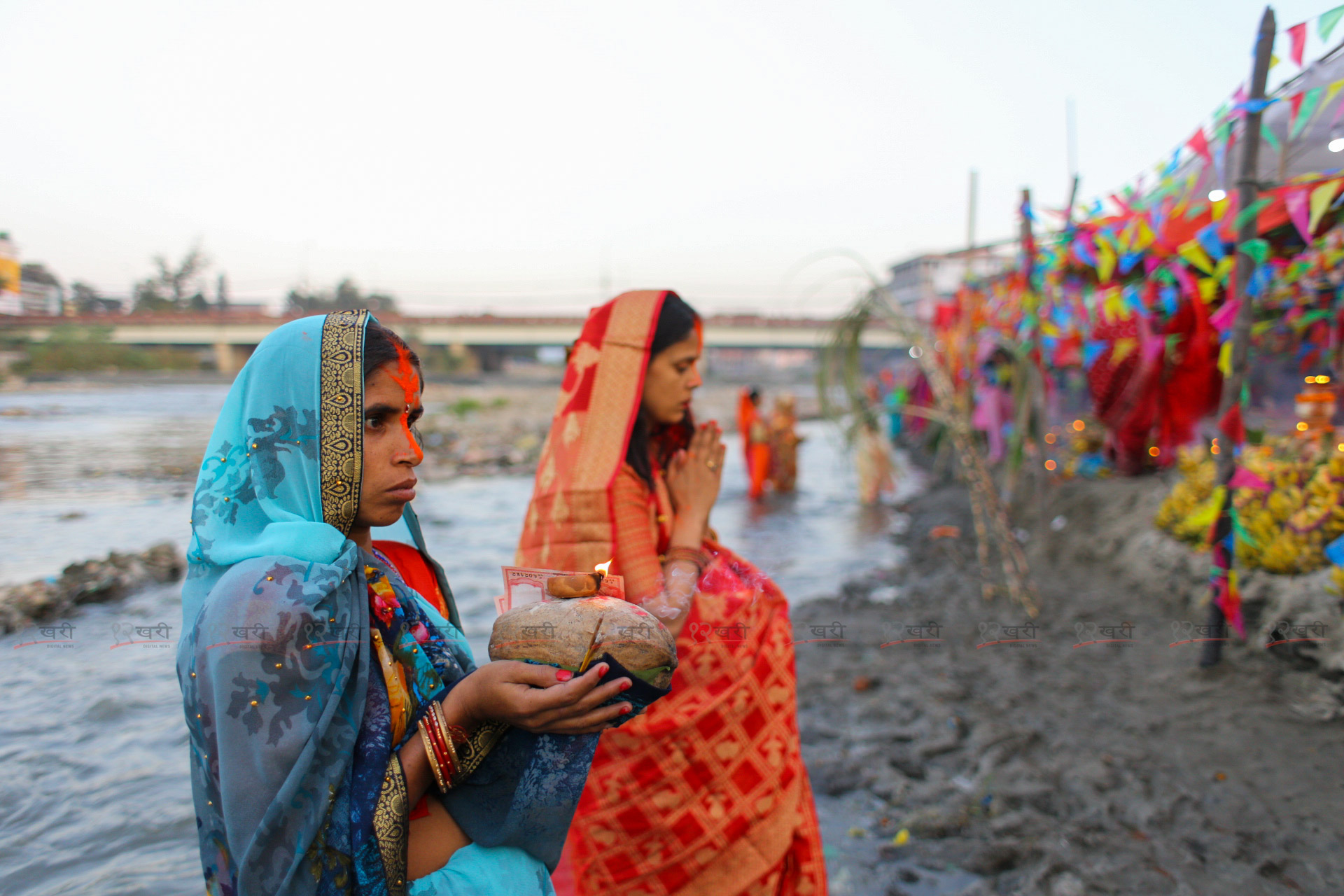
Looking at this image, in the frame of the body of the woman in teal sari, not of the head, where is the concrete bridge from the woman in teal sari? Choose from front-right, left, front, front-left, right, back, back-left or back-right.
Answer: left

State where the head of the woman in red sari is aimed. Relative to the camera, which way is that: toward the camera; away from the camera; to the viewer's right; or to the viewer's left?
to the viewer's right

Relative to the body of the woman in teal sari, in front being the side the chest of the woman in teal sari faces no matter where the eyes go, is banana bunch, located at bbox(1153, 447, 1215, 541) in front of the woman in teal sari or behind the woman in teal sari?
in front

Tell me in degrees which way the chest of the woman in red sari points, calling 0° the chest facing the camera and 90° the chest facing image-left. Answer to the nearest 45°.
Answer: approximately 270°

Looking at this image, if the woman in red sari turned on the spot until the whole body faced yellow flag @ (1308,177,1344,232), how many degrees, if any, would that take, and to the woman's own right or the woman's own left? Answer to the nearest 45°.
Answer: approximately 45° to the woman's own left

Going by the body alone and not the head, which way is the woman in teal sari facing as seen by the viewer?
to the viewer's right

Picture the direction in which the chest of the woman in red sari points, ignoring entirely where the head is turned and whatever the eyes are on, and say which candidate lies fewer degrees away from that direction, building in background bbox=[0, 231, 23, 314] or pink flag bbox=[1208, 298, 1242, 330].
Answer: the pink flag

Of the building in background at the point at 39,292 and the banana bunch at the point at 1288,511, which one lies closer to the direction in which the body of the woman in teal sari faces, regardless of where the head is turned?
the banana bunch
